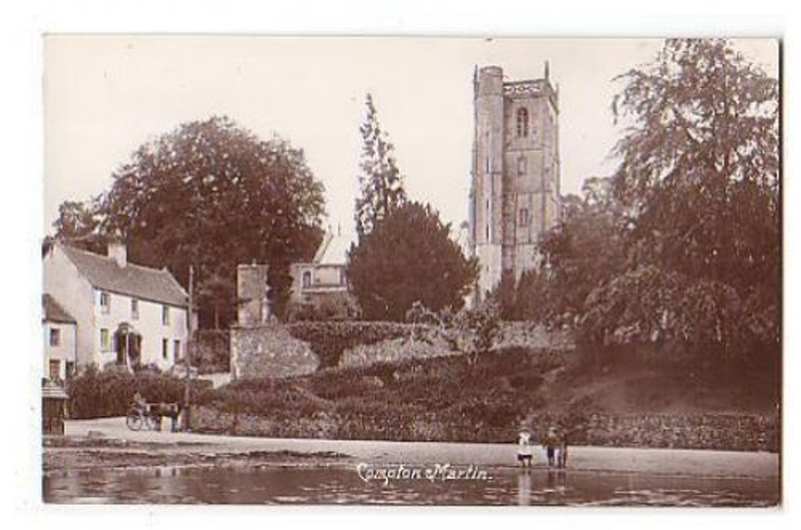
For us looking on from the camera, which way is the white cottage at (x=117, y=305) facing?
facing the viewer and to the right of the viewer
